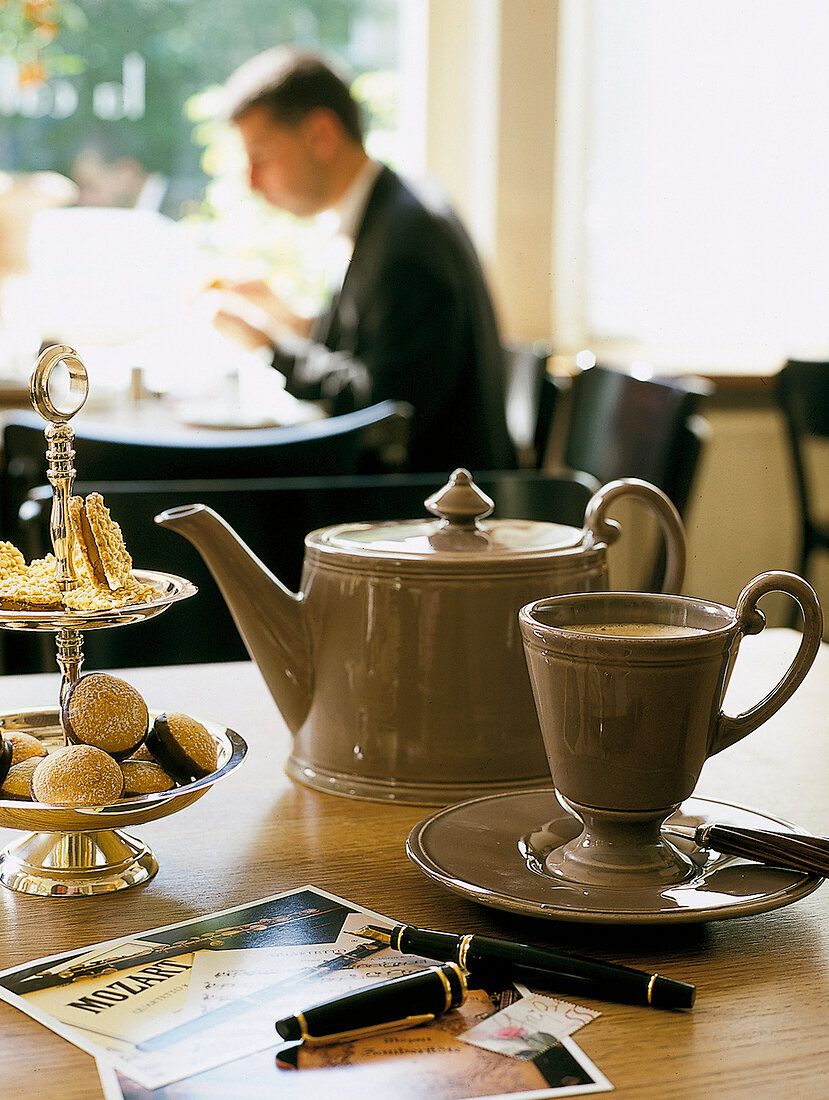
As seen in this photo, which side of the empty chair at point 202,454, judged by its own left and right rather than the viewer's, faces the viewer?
back

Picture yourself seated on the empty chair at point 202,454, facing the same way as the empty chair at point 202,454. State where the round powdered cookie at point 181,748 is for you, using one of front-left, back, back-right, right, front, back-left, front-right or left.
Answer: back

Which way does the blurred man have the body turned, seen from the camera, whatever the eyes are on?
to the viewer's left

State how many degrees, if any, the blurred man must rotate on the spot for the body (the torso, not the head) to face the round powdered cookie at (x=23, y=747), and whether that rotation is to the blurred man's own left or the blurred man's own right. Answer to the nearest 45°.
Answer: approximately 90° to the blurred man's own left

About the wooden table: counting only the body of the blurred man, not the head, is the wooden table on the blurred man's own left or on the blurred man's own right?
on the blurred man's own left

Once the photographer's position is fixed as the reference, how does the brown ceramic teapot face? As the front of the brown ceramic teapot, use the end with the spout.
facing to the left of the viewer

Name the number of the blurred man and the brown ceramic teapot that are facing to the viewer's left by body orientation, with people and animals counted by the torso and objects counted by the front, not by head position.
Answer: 2

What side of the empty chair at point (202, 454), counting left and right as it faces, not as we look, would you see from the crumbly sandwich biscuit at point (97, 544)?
back

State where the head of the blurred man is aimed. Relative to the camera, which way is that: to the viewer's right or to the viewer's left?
to the viewer's left

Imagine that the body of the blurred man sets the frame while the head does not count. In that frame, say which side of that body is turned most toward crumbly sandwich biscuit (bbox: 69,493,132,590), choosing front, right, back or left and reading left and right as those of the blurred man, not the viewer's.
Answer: left

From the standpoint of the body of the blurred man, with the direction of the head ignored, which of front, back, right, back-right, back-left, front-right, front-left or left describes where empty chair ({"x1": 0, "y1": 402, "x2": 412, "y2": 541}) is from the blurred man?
left

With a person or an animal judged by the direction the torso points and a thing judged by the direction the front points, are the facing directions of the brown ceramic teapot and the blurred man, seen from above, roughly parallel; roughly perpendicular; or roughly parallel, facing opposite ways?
roughly parallel
